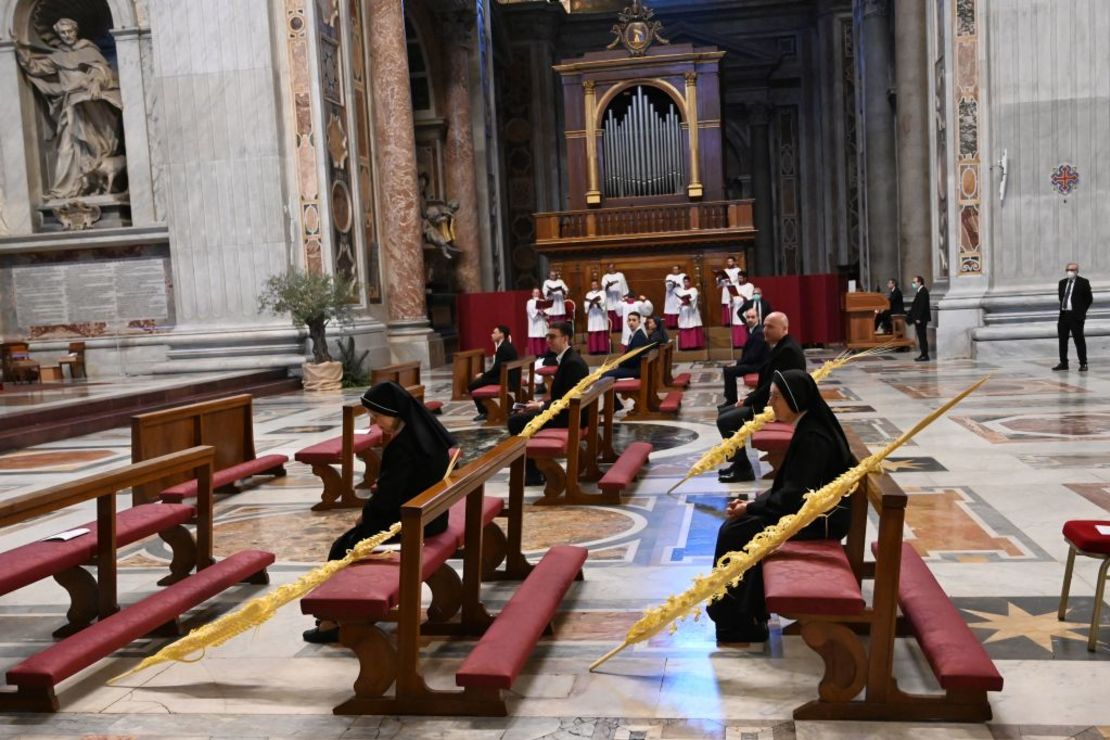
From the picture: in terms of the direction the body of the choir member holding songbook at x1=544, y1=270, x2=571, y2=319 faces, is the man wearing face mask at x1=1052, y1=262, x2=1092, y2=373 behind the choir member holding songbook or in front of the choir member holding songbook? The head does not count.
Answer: in front

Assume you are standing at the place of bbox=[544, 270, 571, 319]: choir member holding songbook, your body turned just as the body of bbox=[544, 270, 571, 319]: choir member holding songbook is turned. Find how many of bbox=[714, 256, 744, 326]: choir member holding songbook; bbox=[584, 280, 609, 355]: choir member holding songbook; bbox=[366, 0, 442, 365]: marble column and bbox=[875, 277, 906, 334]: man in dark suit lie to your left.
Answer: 3

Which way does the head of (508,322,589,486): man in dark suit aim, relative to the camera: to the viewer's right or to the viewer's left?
to the viewer's left

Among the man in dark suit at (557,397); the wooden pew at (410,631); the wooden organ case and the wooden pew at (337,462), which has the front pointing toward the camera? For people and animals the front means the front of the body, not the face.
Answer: the wooden organ case
